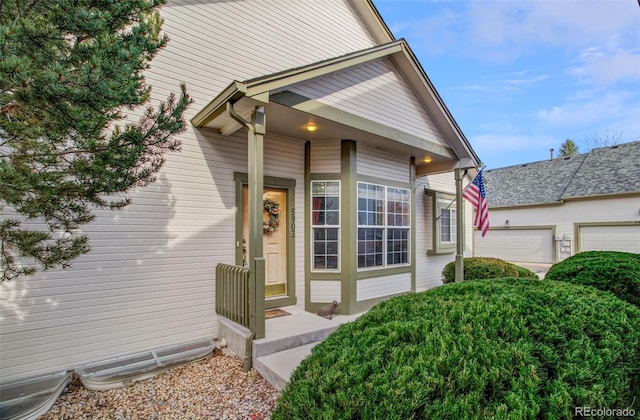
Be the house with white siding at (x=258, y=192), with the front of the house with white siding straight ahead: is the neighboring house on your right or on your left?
on your left
